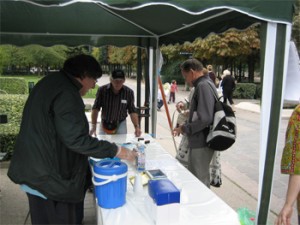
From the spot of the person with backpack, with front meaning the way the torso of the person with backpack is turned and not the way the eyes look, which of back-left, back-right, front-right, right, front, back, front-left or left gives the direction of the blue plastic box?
left

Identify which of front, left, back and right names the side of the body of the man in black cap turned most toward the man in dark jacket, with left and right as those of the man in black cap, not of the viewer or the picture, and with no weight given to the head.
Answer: front

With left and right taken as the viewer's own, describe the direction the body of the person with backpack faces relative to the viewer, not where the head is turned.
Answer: facing to the left of the viewer

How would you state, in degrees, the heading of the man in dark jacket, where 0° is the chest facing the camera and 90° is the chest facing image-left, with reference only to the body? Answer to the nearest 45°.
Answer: approximately 270°

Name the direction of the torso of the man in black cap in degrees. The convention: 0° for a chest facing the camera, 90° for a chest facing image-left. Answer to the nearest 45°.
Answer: approximately 0°

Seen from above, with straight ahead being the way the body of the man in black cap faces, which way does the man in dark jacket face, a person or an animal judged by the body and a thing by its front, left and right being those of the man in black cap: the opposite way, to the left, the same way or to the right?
to the left

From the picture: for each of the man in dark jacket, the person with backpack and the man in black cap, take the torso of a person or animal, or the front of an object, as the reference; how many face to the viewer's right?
1

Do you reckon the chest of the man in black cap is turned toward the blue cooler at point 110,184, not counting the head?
yes

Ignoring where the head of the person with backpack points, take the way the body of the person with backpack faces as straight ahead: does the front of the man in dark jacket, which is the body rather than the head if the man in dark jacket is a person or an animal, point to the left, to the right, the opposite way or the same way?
the opposite way

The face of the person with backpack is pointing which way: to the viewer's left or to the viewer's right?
to the viewer's left

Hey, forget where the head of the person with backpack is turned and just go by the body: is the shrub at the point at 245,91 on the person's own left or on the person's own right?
on the person's own right

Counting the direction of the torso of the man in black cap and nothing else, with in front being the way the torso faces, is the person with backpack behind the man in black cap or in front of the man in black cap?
in front

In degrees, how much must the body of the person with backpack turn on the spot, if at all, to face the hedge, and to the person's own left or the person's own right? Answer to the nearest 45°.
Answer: approximately 45° to the person's own right

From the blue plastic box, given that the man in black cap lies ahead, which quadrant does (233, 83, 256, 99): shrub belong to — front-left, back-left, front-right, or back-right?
front-right
